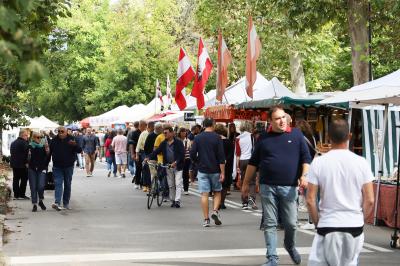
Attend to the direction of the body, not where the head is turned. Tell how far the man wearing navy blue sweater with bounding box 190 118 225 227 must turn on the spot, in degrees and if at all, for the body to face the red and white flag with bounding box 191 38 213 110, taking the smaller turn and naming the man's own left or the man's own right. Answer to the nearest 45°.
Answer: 0° — they already face it

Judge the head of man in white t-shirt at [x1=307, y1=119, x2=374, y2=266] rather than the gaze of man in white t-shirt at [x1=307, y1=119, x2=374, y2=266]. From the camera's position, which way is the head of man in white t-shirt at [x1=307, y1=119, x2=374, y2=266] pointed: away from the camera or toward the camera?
away from the camera

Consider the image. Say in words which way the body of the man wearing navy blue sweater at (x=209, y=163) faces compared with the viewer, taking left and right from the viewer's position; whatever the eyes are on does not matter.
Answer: facing away from the viewer

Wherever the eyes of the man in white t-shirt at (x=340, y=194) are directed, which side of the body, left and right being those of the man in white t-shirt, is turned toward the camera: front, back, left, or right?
back

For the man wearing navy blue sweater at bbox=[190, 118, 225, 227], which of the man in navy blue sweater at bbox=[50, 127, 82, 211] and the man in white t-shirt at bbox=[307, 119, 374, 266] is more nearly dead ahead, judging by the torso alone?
the man in navy blue sweater

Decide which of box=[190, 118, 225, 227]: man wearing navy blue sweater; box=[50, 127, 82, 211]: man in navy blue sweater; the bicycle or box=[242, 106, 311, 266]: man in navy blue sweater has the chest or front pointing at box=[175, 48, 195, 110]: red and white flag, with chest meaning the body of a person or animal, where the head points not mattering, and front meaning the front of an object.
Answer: the man wearing navy blue sweater

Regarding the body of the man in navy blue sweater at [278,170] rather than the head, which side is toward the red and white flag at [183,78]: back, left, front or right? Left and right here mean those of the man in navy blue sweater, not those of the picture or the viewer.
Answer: back

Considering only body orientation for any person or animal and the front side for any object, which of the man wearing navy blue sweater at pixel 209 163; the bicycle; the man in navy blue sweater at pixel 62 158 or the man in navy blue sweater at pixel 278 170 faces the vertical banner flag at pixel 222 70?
the man wearing navy blue sweater

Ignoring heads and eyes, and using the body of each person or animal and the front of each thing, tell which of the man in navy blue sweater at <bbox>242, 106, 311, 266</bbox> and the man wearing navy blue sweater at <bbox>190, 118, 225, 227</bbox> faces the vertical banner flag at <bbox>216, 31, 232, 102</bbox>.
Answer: the man wearing navy blue sweater

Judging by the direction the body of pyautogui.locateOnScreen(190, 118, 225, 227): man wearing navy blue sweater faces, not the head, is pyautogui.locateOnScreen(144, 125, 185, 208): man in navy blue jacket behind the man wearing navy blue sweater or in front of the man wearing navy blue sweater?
in front
